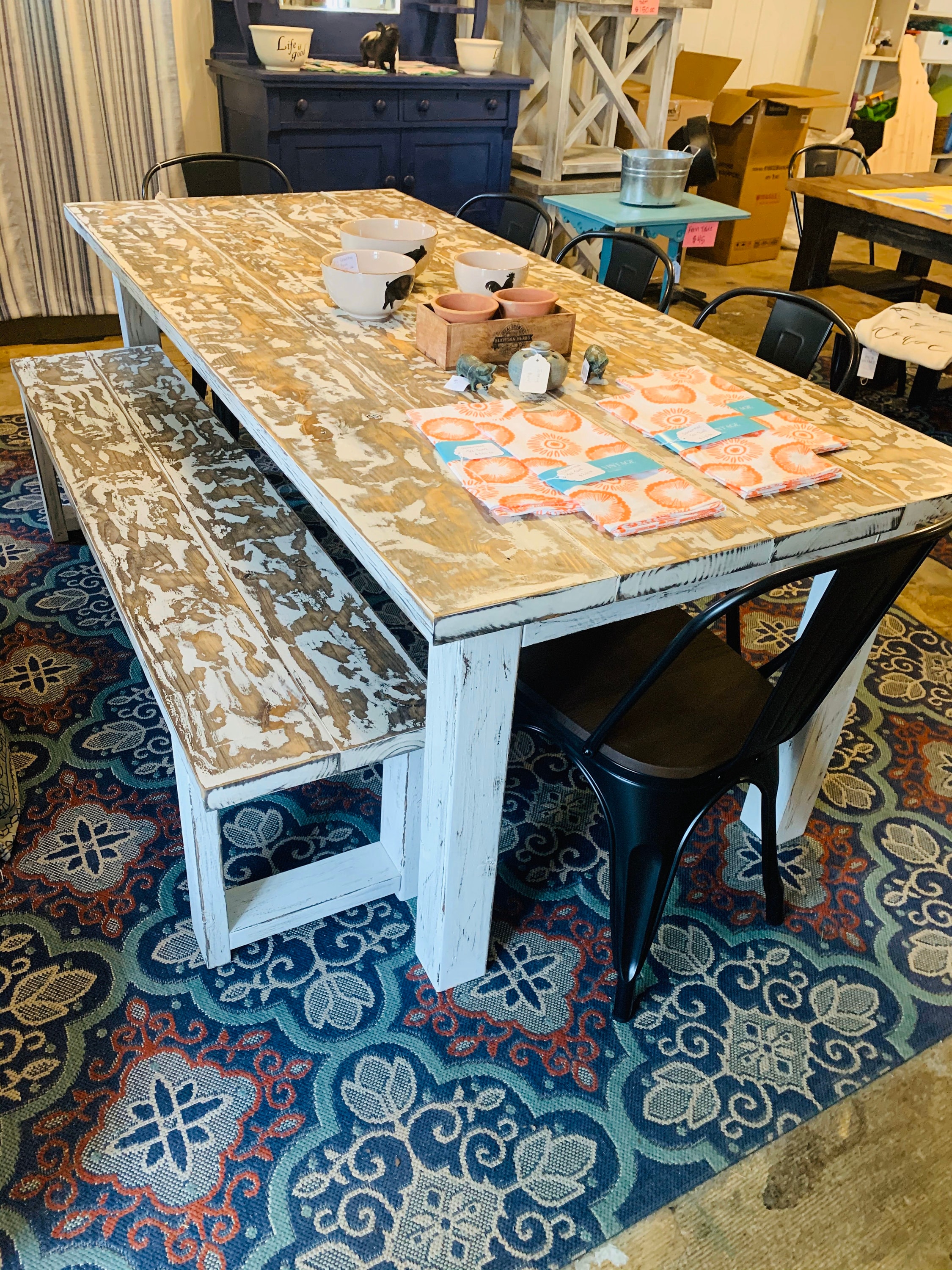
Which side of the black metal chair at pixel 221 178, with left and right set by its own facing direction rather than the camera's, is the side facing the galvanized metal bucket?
left

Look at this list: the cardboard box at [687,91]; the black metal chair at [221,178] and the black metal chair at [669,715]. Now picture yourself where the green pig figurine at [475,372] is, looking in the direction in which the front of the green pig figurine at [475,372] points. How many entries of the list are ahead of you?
1

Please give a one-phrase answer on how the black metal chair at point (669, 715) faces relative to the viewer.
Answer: facing away from the viewer and to the left of the viewer

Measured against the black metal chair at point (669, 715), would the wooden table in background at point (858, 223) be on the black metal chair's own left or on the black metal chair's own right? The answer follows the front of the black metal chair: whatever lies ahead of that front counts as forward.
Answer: on the black metal chair's own right
